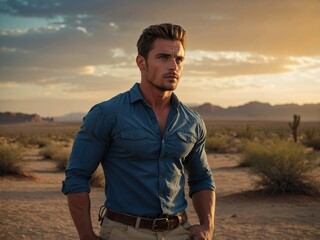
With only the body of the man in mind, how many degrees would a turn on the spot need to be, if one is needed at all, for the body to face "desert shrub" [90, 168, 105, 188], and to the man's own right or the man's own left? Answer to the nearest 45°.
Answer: approximately 135° to the man's own left

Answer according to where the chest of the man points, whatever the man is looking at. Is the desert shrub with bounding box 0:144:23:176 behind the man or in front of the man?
behind

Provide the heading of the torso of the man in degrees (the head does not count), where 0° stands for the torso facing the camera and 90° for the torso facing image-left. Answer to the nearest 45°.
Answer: approximately 315°

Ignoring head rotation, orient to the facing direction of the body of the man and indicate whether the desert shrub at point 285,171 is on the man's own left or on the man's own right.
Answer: on the man's own left

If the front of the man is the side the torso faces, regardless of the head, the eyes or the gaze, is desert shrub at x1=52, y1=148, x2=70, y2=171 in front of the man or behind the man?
behind

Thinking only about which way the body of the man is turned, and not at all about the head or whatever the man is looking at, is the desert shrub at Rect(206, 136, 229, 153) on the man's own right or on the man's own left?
on the man's own left
